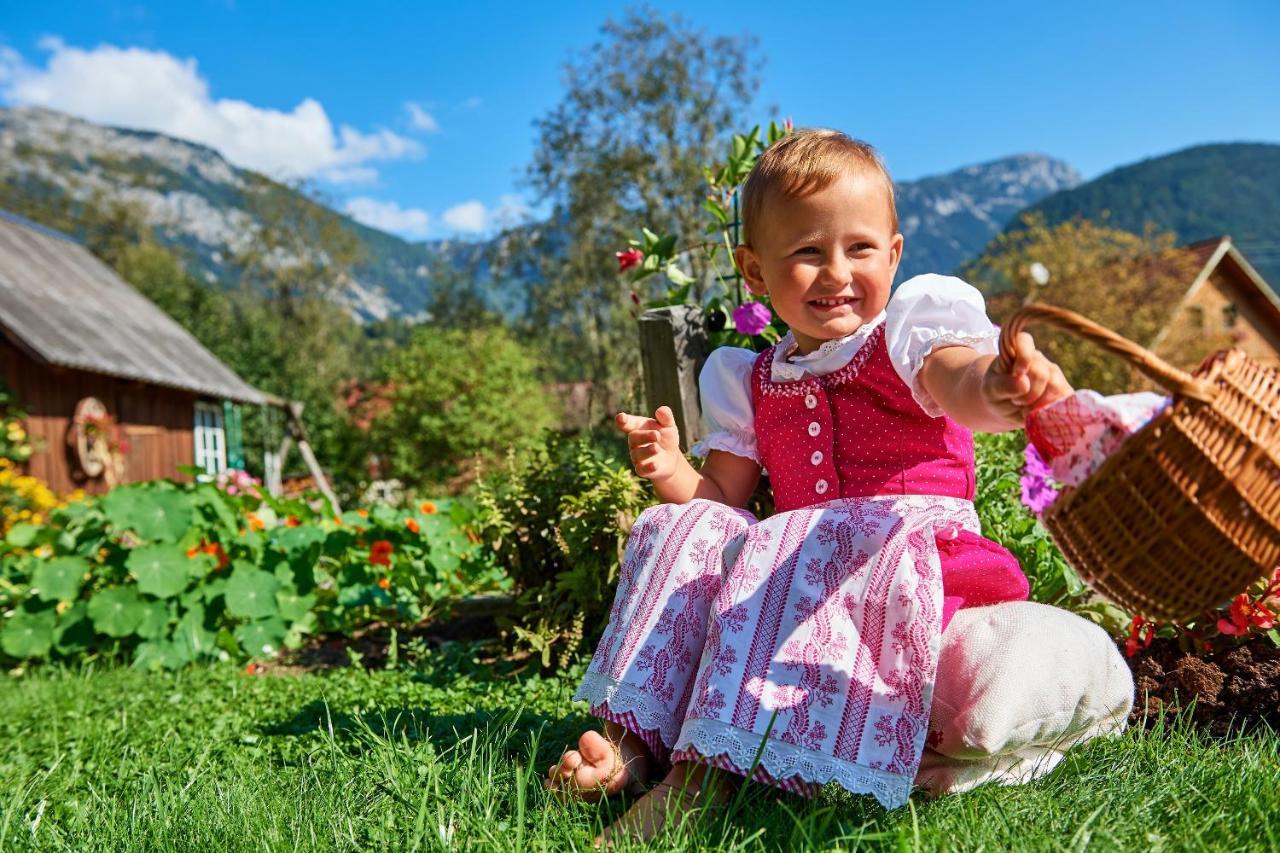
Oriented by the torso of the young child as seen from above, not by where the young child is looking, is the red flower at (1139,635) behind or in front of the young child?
behind

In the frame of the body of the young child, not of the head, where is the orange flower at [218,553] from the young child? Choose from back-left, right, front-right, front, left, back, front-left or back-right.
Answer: right

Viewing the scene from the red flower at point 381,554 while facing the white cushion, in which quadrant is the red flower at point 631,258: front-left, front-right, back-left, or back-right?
front-left

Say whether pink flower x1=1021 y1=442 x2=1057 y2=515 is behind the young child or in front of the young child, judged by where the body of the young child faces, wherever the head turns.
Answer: behind

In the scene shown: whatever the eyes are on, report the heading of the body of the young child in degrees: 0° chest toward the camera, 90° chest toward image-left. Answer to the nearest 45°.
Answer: approximately 45°

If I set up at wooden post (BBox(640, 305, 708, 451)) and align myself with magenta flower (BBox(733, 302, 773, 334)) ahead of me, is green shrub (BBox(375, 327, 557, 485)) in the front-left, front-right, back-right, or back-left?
back-left

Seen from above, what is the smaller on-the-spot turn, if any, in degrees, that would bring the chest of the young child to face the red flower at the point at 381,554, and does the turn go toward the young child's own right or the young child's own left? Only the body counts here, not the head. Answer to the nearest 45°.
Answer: approximately 90° to the young child's own right

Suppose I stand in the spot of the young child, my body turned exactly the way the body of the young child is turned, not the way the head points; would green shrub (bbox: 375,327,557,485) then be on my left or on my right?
on my right

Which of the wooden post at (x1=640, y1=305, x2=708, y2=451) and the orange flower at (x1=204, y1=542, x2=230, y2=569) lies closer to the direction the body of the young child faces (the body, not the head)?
the orange flower

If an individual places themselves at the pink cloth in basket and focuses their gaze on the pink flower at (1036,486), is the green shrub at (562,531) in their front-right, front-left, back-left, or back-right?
front-left

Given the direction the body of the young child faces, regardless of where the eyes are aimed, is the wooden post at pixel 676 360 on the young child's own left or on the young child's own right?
on the young child's own right

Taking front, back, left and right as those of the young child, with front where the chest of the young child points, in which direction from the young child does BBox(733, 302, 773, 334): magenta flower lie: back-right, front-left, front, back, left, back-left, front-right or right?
back-right
